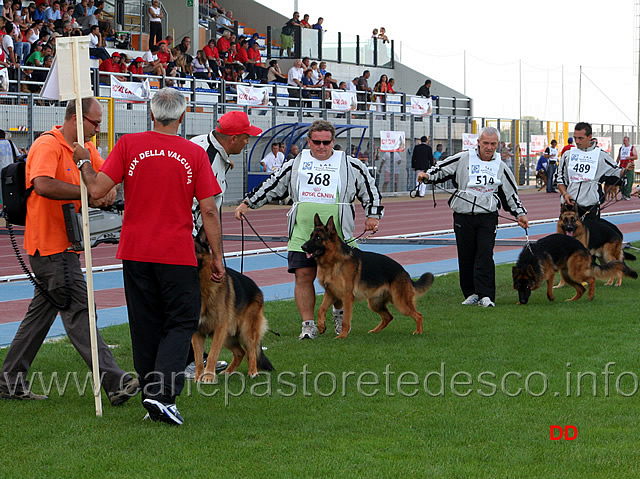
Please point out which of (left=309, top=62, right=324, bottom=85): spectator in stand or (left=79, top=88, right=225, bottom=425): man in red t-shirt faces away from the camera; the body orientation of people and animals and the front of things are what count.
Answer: the man in red t-shirt

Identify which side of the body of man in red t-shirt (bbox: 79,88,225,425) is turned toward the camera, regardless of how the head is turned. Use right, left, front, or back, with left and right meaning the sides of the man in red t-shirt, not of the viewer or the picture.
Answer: back

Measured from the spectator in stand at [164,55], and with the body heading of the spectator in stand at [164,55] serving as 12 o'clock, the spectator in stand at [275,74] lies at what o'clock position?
the spectator in stand at [275,74] is roughly at 9 o'clock from the spectator in stand at [164,55].

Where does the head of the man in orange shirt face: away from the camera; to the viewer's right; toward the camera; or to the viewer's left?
to the viewer's right

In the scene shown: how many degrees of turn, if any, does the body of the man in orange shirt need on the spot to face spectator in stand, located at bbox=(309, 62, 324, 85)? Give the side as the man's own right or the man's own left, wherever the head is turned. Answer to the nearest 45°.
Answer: approximately 90° to the man's own left

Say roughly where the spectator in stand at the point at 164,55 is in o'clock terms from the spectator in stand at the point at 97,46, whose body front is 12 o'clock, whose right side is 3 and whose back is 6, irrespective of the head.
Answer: the spectator in stand at the point at 164,55 is roughly at 9 o'clock from the spectator in stand at the point at 97,46.

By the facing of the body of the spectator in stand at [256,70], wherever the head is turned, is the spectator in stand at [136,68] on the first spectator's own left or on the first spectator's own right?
on the first spectator's own right

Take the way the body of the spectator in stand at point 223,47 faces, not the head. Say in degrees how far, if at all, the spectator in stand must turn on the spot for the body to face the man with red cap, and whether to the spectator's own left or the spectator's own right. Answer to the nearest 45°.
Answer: approximately 45° to the spectator's own right

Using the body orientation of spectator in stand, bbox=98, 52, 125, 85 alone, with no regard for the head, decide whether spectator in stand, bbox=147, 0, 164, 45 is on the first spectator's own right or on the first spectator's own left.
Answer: on the first spectator's own left

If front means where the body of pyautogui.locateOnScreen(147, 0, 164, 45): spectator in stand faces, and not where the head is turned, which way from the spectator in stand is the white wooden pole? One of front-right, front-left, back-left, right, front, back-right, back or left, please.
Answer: front-right

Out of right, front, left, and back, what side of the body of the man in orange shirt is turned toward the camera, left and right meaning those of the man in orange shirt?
right
